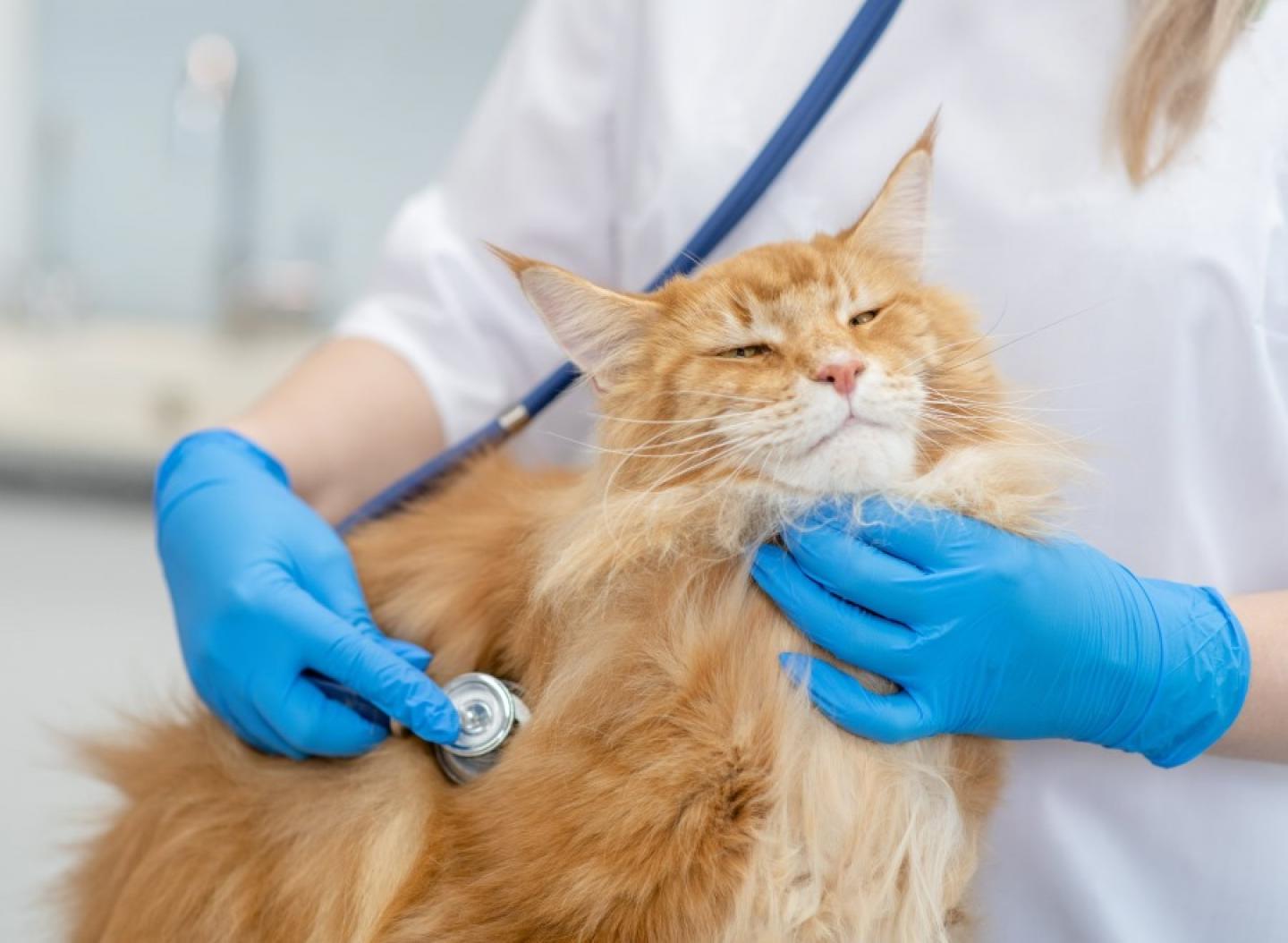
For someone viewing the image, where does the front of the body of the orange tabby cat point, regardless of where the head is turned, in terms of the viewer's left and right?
facing the viewer and to the right of the viewer
